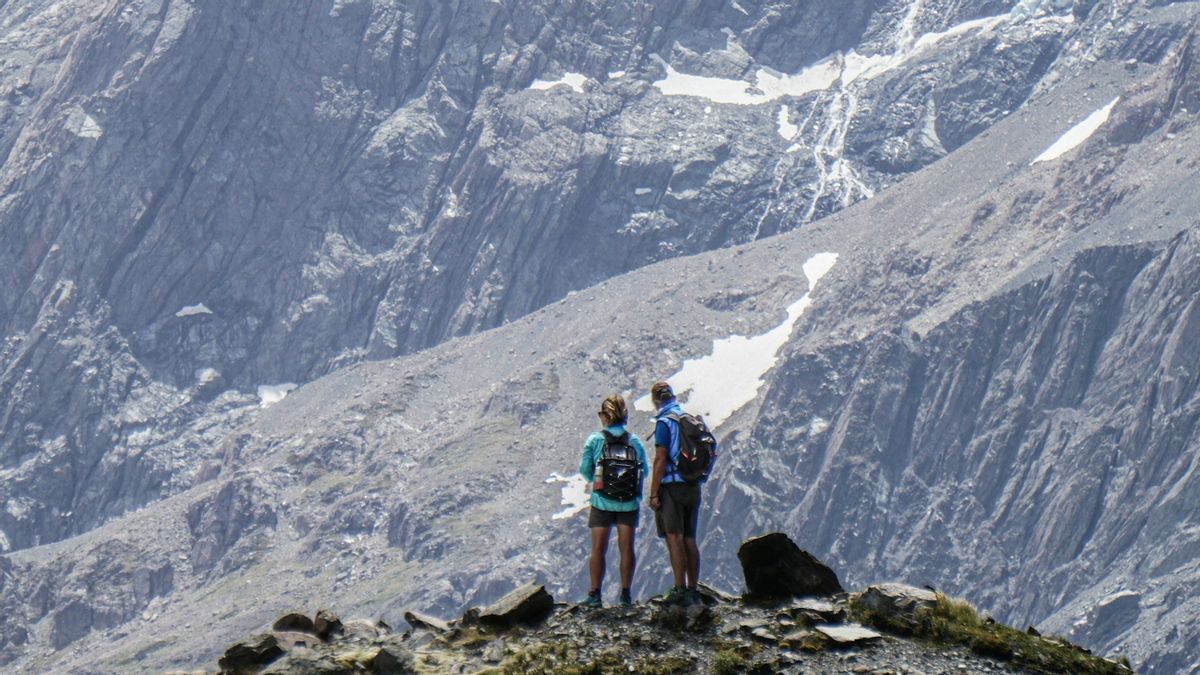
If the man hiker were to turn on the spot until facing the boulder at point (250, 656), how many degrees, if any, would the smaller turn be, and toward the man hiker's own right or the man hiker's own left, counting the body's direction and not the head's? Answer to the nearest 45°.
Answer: approximately 45° to the man hiker's own left

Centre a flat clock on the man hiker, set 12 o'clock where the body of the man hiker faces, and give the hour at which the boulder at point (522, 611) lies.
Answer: The boulder is roughly at 10 o'clock from the man hiker.

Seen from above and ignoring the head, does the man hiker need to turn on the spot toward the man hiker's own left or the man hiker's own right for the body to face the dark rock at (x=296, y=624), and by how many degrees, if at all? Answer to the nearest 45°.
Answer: approximately 45° to the man hiker's own left

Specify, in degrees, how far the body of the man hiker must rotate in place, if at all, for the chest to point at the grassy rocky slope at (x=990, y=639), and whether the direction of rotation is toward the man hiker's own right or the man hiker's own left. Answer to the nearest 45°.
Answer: approximately 135° to the man hiker's own right

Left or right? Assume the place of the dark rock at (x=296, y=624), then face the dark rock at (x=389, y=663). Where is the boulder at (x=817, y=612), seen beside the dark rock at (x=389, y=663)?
left

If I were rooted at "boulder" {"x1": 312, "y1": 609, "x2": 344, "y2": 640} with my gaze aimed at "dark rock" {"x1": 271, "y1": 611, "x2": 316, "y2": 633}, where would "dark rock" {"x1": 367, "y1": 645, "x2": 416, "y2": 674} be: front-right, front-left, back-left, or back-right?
back-left

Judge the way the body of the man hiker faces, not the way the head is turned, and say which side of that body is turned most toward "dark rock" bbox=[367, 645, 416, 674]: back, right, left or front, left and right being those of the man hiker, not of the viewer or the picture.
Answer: left

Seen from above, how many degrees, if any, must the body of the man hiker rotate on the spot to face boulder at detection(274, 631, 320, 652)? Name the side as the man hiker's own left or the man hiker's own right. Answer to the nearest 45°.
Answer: approximately 45° to the man hiker's own left

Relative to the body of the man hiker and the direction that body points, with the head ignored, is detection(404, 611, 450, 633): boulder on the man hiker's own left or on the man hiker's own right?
on the man hiker's own left

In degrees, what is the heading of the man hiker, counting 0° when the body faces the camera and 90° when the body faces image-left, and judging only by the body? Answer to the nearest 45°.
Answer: approximately 135°

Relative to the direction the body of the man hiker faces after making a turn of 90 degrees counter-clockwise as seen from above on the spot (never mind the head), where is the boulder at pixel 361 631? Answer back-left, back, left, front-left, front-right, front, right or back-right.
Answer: front-right
